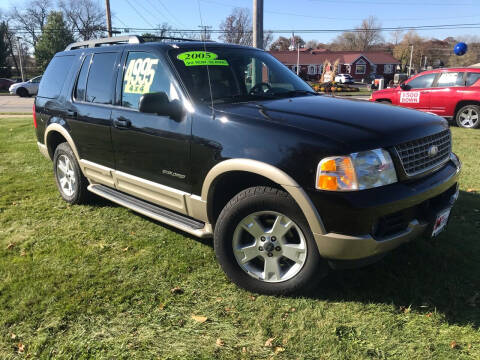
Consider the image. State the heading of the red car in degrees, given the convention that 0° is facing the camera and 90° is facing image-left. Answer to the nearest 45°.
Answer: approximately 90°

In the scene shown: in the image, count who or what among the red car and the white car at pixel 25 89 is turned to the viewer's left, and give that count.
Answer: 2

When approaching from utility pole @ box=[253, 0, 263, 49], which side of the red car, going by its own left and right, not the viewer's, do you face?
front

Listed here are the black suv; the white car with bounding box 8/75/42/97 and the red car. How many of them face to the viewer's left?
2

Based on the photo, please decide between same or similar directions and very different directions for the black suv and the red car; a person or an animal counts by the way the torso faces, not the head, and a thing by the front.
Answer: very different directions

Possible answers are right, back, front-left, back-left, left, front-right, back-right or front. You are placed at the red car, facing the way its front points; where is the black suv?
left

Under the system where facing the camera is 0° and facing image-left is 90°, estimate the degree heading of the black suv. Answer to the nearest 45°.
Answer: approximately 315°

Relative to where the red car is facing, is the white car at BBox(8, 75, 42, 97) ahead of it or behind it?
ahead

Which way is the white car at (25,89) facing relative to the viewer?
to the viewer's left

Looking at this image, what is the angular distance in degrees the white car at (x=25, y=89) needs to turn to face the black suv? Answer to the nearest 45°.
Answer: approximately 90° to its left

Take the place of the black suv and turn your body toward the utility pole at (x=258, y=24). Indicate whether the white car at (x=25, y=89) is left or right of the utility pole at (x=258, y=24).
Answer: left

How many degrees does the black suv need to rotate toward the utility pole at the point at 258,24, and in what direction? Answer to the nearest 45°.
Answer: approximately 135° to its left

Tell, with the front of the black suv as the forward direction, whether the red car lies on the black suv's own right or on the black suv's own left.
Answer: on the black suv's own left

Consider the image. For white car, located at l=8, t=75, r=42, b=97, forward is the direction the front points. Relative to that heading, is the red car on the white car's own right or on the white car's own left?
on the white car's own left

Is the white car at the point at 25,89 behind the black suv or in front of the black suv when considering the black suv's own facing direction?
behind

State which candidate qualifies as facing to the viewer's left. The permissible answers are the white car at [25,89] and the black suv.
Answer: the white car
